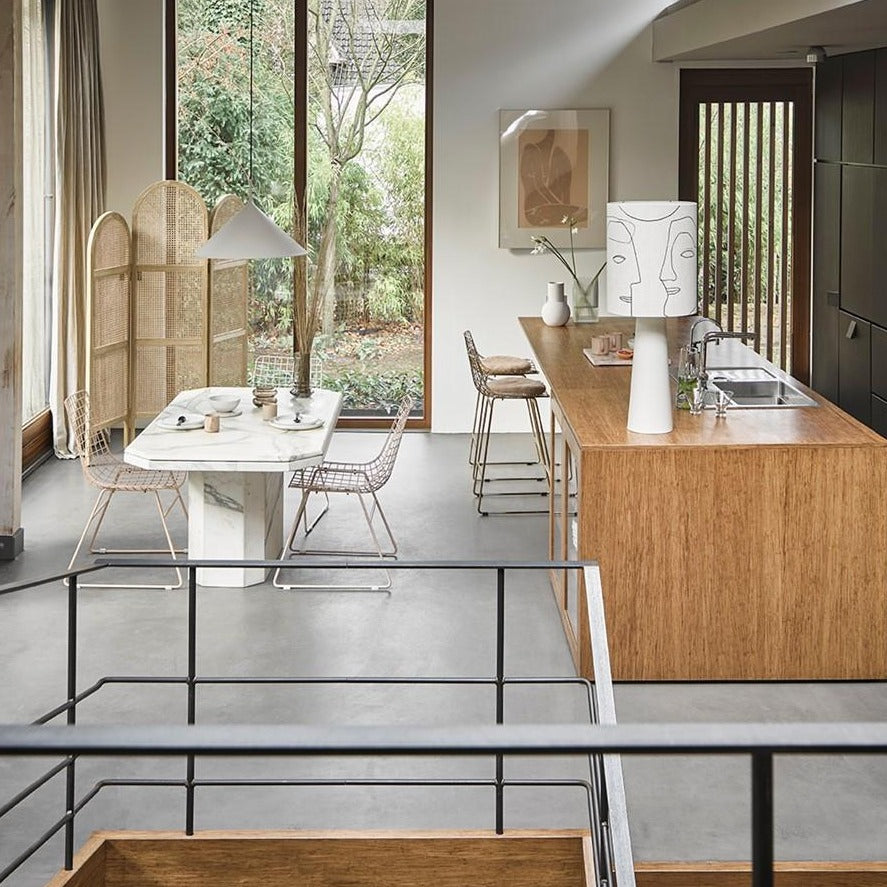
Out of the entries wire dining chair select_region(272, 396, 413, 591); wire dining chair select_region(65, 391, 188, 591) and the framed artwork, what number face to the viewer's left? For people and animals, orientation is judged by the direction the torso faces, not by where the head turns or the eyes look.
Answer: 1

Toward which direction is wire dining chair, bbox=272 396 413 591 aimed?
to the viewer's left

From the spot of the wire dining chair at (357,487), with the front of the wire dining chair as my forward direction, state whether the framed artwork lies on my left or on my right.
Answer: on my right

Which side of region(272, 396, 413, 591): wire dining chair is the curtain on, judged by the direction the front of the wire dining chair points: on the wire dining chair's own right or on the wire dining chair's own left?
on the wire dining chair's own right

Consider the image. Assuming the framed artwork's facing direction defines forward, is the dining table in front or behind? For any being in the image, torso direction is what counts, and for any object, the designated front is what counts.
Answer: in front

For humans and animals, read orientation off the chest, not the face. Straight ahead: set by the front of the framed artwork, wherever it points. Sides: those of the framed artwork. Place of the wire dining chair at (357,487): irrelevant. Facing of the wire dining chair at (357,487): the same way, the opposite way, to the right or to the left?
to the right

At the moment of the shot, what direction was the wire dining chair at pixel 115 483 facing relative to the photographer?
facing to the right of the viewer

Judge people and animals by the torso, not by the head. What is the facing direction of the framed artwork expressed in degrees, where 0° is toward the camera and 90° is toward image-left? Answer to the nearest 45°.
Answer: approximately 0°

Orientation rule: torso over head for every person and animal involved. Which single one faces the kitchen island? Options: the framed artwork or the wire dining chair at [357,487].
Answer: the framed artwork

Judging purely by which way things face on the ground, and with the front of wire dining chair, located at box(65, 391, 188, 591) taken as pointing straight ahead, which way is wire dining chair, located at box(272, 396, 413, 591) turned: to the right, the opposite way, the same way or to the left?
the opposite way

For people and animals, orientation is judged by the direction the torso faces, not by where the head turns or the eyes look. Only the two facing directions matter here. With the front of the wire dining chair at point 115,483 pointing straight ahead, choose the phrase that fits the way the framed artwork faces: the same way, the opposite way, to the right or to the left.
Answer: to the right
